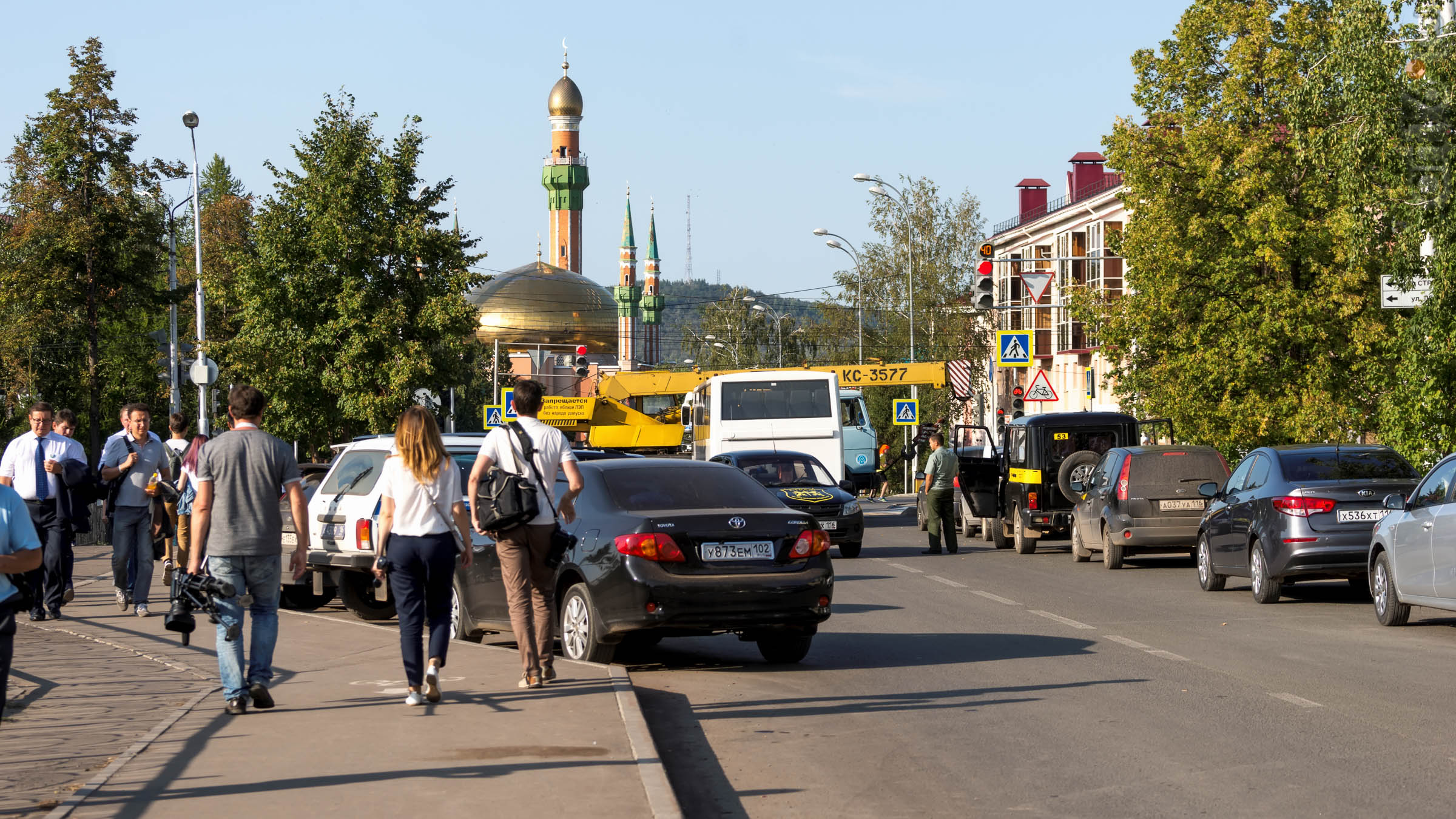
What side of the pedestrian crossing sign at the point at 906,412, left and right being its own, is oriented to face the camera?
front

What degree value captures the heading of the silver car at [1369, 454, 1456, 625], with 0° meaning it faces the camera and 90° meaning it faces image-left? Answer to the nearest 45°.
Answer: approximately 135°

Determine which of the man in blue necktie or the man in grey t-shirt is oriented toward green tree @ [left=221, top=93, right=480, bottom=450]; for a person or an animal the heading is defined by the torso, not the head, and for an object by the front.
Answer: the man in grey t-shirt

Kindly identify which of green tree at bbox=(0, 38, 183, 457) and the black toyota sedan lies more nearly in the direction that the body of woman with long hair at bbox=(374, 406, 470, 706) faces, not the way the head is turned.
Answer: the green tree

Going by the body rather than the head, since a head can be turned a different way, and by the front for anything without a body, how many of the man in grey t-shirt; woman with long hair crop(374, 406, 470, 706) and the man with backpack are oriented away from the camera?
3

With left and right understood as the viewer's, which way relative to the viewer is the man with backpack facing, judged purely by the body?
facing away from the viewer

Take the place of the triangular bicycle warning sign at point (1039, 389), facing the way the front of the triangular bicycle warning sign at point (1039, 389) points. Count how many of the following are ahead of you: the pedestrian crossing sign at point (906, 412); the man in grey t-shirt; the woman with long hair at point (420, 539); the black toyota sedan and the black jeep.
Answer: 4

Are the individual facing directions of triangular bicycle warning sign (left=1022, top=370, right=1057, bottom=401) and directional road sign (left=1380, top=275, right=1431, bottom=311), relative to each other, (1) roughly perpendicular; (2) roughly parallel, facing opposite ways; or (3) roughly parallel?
roughly parallel

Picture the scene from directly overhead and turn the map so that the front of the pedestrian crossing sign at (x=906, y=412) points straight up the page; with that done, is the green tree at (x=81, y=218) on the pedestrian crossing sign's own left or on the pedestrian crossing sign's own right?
on the pedestrian crossing sign's own right

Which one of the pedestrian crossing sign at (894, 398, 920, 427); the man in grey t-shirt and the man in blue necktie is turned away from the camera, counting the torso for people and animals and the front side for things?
the man in grey t-shirt

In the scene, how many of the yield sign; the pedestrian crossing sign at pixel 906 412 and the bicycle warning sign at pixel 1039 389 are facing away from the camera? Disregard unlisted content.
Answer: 0

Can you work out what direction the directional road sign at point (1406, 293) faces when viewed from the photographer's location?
facing the viewer

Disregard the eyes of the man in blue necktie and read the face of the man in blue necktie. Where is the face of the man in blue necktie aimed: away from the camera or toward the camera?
toward the camera

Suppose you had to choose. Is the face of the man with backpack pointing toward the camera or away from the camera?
away from the camera

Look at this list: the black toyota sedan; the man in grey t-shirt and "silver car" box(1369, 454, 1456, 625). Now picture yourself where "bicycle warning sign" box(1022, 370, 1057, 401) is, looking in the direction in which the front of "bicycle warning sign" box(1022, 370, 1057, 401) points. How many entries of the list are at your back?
0

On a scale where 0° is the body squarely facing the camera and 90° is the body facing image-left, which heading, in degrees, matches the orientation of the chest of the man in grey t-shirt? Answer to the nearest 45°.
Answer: approximately 180°

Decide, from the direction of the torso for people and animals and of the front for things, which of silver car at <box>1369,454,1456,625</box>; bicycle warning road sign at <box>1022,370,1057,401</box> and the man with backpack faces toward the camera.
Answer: the bicycle warning road sign

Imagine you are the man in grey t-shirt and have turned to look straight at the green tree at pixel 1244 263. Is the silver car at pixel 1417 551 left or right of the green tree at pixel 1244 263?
right

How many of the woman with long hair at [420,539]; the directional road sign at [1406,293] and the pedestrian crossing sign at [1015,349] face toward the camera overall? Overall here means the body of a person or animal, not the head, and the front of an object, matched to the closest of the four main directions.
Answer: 2

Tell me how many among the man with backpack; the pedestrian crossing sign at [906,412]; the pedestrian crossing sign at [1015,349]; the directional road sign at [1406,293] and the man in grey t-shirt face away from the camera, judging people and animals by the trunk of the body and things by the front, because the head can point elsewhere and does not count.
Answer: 2
